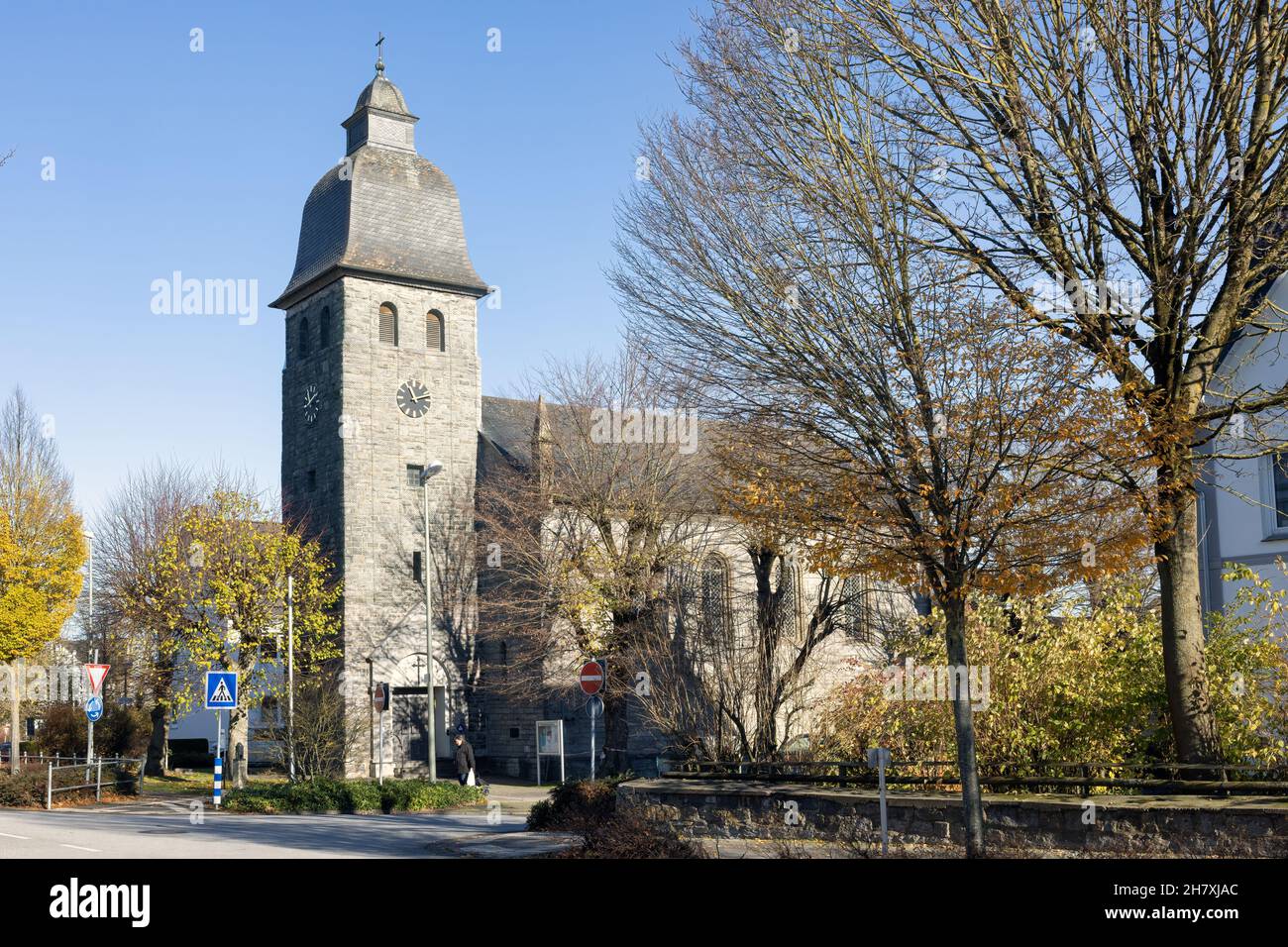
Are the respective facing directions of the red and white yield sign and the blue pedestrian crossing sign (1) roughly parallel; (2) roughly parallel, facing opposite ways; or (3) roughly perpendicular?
roughly parallel

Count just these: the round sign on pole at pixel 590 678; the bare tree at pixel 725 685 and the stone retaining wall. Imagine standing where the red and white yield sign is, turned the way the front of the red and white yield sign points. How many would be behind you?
0

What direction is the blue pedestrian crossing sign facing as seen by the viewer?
toward the camera

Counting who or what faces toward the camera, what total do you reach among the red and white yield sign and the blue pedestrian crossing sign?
2

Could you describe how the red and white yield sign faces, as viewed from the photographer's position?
facing the viewer

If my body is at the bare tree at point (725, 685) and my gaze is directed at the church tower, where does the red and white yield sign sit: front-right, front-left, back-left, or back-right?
front-left

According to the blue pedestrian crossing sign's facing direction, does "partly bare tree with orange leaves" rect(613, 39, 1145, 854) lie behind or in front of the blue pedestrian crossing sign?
in front

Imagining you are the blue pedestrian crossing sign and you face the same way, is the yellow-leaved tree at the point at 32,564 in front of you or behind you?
behind
